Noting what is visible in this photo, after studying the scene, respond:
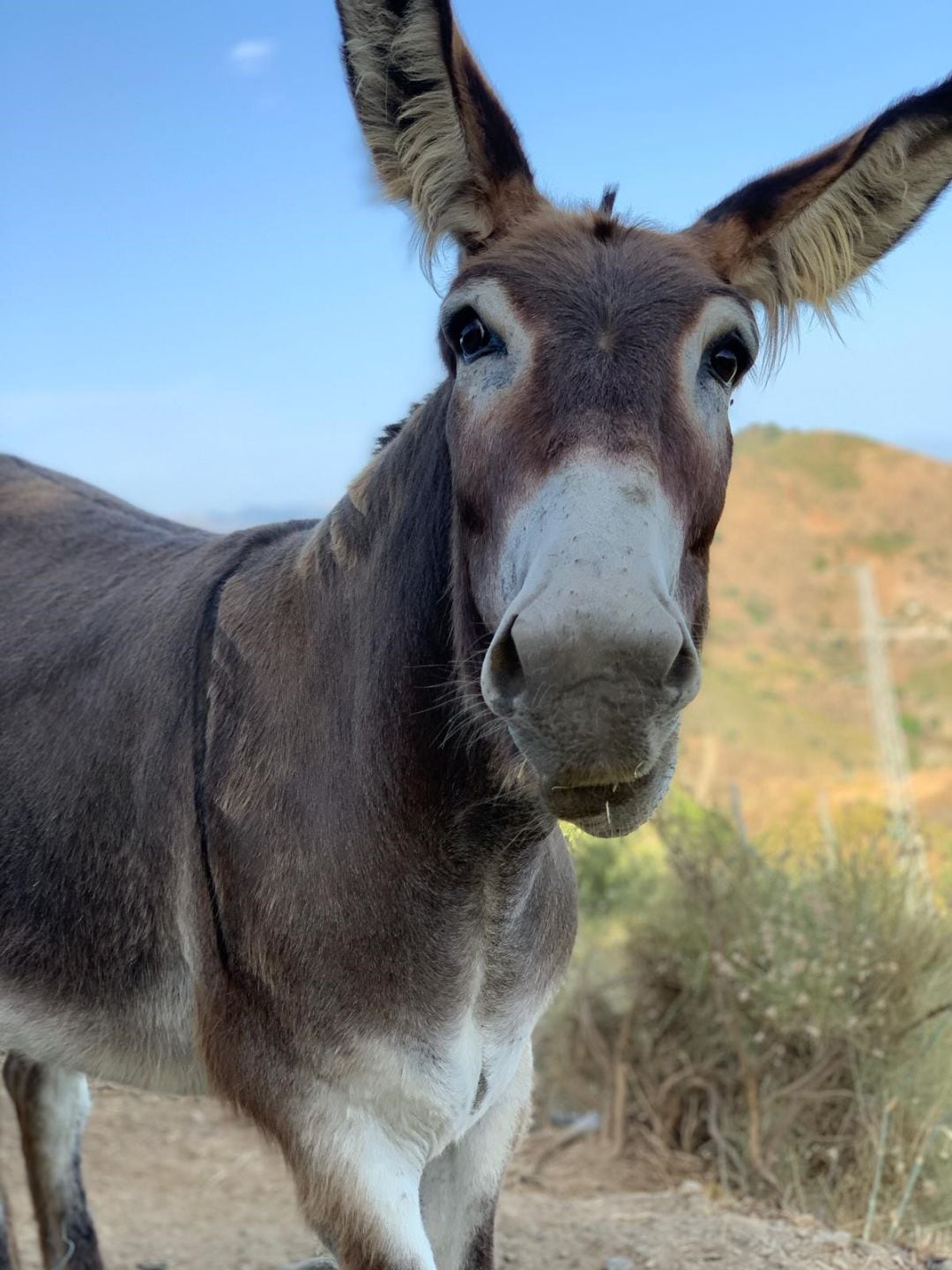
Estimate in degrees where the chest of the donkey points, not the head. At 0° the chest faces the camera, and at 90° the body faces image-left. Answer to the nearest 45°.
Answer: approximately 315°

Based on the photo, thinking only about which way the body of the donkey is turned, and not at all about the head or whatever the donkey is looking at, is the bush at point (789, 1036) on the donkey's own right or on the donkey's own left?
on the donkey's own left
